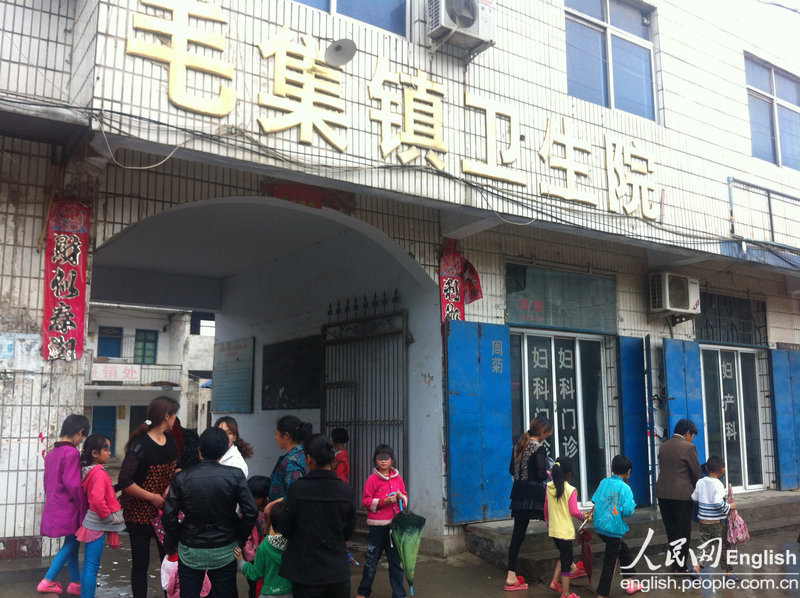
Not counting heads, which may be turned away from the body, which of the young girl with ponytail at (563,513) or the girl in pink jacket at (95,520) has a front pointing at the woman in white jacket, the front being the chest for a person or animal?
the girl in pink jacket

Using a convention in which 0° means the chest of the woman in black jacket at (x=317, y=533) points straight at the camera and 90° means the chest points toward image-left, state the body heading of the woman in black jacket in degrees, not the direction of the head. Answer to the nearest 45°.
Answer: approximately 180°

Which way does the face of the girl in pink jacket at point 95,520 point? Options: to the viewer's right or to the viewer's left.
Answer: to the viewer's right

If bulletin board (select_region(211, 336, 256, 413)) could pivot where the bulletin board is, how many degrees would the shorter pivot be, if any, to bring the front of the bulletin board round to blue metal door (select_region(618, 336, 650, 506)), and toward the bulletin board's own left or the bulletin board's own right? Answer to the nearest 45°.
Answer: approximately 90° to the bulletin board's own left

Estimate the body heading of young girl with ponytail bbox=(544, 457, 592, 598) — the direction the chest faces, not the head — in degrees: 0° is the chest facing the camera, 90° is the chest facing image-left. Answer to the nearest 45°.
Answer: approximately 225°

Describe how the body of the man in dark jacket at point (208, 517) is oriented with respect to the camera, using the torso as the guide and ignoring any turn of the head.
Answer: away from the camera

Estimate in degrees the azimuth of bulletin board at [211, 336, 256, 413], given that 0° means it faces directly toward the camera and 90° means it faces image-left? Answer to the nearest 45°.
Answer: approximately 45°
